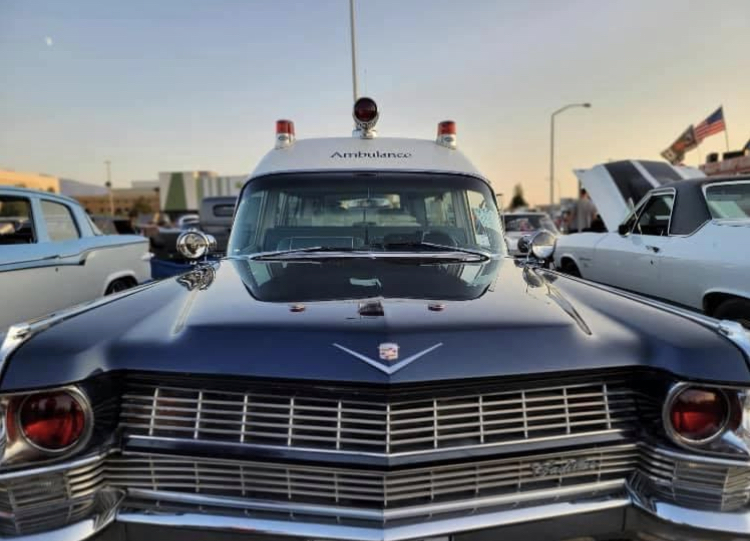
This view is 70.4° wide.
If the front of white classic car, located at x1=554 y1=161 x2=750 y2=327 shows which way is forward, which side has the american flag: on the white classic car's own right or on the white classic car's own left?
on the white classic car's own right

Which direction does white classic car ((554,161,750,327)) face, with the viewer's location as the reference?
facing away from the viewer and to the left of the viewer

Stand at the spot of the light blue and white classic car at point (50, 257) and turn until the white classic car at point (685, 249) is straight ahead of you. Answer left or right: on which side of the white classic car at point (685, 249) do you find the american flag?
left
